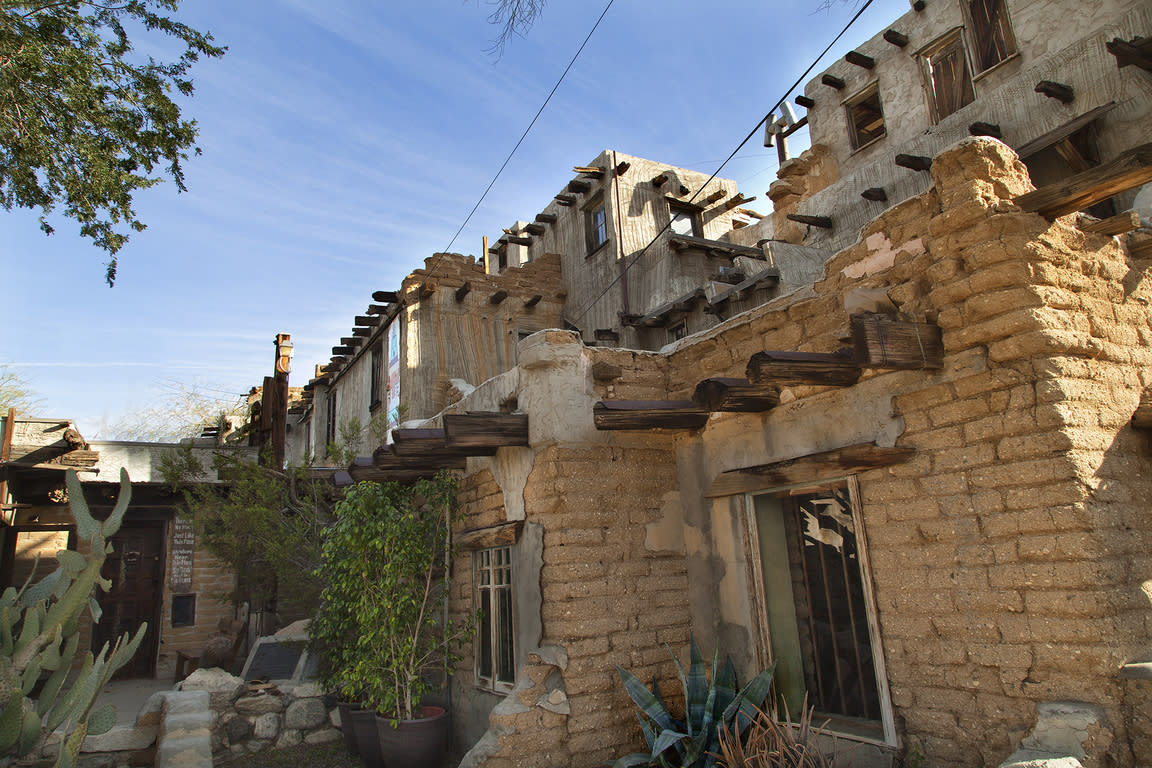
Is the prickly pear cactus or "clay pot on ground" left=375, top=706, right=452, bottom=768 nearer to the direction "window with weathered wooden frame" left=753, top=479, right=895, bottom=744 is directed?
the prickly pear cactus

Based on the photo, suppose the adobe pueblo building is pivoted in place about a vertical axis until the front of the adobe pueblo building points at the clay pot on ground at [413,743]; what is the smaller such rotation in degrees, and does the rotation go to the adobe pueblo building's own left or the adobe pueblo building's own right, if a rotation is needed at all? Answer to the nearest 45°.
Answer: approximately 45° to the adobe pueblo building's own right

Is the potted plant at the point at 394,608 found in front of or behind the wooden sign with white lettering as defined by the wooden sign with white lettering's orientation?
in front

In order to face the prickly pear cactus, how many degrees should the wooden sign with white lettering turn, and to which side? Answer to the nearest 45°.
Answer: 0° — it already faces it

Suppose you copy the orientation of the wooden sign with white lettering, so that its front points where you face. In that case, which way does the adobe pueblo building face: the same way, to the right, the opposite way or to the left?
to the right

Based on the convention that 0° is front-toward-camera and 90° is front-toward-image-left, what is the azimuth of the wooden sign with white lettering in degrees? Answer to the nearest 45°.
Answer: approximately 0°

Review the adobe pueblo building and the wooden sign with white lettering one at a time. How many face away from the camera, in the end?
0

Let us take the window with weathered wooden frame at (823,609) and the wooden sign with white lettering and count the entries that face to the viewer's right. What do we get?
0

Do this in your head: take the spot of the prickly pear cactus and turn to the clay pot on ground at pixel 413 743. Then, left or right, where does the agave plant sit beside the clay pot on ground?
right

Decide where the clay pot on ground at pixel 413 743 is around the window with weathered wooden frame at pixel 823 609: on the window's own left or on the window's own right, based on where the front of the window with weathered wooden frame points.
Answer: on the window's own right

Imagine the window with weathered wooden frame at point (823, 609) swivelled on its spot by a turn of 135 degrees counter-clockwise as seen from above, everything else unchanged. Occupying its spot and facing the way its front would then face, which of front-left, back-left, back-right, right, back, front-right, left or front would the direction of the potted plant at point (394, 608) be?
back

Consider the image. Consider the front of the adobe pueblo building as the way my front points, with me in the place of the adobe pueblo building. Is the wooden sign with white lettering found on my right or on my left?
on my right

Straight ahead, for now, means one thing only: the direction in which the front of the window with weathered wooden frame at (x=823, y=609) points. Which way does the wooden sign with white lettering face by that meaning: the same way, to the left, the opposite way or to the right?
to the left

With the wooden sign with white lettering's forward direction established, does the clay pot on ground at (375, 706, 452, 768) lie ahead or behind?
ahead

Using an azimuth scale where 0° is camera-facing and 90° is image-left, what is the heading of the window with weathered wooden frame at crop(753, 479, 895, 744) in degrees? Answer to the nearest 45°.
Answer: approximately 45°
